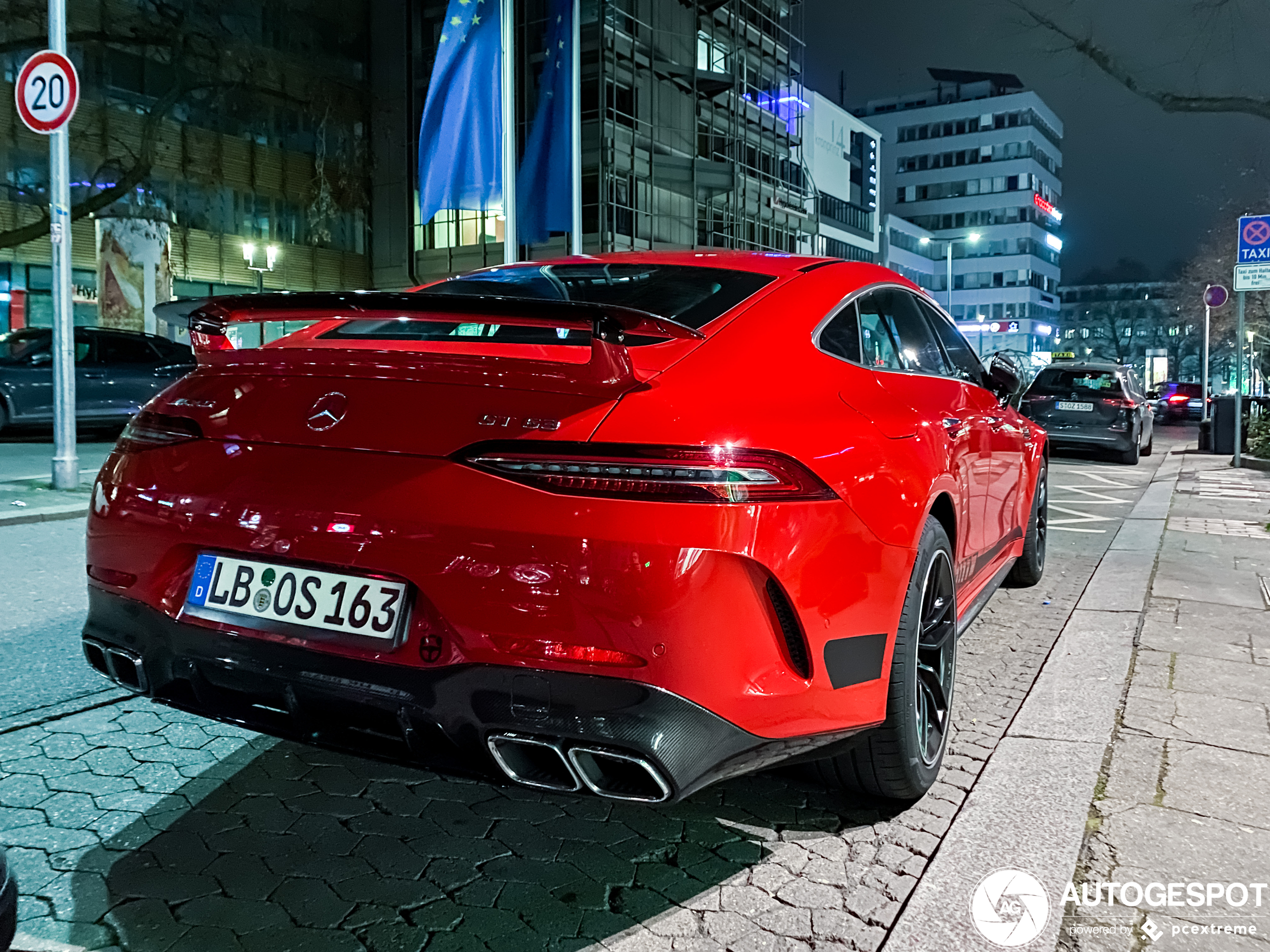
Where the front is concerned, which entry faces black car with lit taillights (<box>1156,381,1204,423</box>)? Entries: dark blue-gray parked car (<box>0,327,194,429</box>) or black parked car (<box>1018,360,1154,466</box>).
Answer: black parked car (<box>1018,360,1154,466</box>)

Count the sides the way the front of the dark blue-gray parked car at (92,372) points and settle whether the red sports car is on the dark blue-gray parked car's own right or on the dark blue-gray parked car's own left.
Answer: on the dark blue-gray parked car's own left

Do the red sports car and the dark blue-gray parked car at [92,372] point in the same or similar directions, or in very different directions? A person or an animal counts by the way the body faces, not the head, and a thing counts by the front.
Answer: very different directions

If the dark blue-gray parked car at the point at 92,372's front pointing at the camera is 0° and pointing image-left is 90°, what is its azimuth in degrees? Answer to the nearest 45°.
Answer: approximately 90°

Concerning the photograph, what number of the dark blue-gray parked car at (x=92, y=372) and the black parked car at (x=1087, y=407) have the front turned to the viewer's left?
1

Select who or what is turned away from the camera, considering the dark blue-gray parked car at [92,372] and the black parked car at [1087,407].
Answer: the black parked car at [1087,407]

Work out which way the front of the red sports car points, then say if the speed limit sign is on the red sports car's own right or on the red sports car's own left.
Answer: on the red sports car's own left

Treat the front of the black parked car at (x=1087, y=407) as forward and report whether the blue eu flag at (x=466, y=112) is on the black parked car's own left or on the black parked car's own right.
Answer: on the black parked car's own left

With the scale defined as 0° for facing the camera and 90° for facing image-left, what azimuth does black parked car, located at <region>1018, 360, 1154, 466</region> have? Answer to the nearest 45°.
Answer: approximately 180°

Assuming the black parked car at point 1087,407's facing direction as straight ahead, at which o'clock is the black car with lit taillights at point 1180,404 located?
the black car with lit taillights at point 1180,404 is roughly at 12 o'clock from the black parked car at point 1087,407.

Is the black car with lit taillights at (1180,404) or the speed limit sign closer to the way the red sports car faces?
the black car with lit taillights

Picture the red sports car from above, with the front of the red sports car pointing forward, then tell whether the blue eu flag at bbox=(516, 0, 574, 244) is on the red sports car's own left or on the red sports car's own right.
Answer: on the red sports car's own left

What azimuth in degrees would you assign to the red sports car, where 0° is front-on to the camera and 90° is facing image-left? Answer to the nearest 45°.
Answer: approximately 225°
